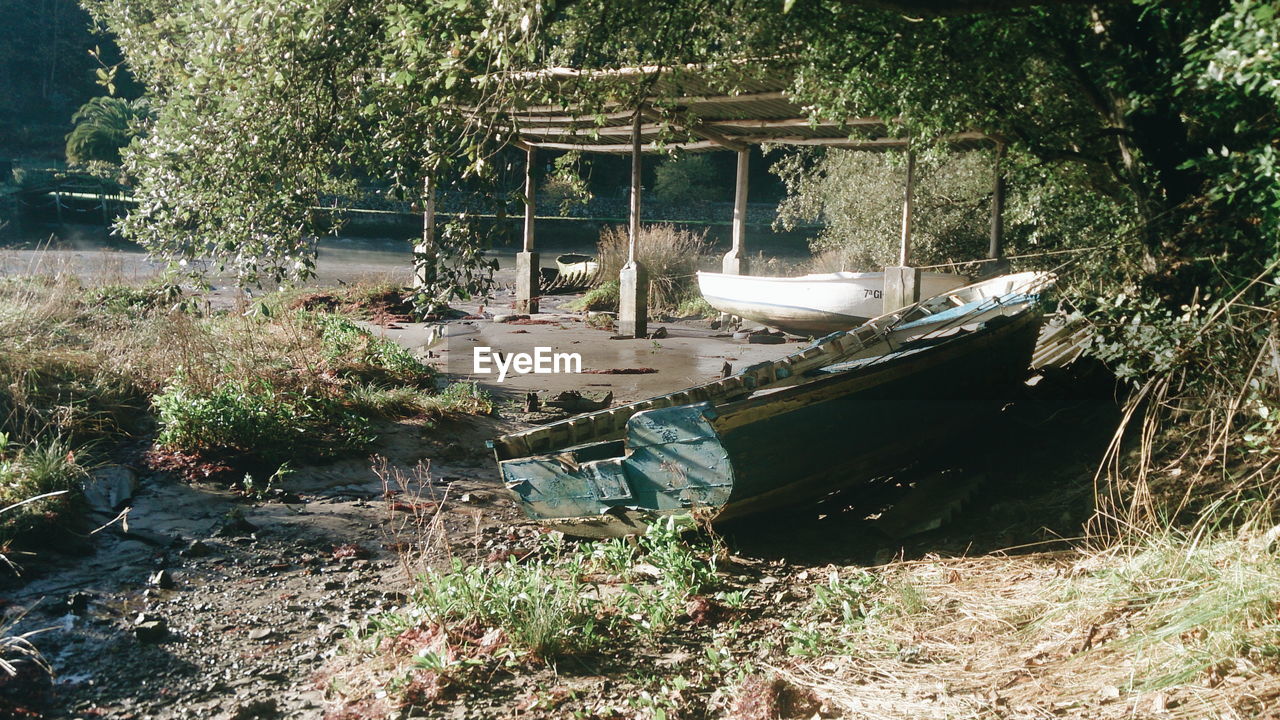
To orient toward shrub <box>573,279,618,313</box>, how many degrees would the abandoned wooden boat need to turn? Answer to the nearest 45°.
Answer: approximately 45° to its left

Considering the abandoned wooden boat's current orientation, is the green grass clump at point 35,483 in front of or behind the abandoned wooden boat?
behind

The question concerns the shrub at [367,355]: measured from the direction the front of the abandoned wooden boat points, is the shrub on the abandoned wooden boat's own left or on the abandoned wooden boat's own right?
on the abandoned wooden boat's own left

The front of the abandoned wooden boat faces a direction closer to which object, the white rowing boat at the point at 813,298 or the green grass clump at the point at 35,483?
the white rowing boat

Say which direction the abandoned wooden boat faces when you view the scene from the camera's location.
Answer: facing away from the viewer and to the right of the viewer

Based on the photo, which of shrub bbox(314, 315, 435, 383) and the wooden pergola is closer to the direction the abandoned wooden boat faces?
the wooden pergola

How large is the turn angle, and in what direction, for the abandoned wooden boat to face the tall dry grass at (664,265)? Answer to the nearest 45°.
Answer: approximately 45° to its left

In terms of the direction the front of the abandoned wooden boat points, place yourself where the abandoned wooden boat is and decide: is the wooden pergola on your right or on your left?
on your left

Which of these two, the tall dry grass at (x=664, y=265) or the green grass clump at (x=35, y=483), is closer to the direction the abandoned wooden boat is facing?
the tall dry grass

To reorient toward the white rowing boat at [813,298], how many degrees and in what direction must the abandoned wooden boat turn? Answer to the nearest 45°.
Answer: approximately 45° to its left

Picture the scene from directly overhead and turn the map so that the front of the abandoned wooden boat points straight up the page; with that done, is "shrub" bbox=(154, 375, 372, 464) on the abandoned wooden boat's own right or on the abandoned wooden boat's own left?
on the abandoned wooden boat's own left
